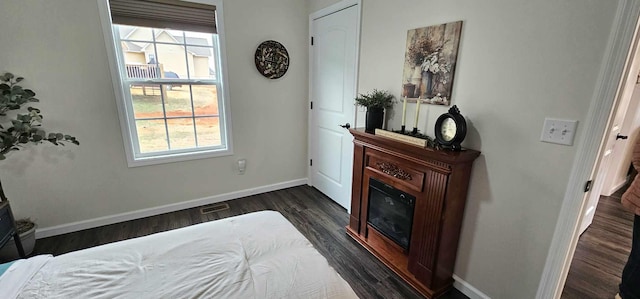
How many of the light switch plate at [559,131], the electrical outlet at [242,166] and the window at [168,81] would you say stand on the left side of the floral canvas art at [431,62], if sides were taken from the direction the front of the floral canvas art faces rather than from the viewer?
1

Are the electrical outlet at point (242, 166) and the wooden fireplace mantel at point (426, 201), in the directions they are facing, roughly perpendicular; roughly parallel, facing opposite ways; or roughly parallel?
roughly perpendicular

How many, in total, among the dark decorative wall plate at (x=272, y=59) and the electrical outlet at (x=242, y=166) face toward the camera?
2

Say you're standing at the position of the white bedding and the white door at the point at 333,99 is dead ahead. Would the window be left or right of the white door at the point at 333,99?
left

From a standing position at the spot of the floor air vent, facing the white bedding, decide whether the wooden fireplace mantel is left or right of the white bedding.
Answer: left

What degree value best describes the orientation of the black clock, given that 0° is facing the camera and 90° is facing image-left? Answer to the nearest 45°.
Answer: approximately 45°

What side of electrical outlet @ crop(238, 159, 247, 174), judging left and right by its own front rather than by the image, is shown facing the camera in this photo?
front

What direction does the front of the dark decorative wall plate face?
toward the camera

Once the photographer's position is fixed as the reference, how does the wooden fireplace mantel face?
facing the viewer and to the left of the viewer
